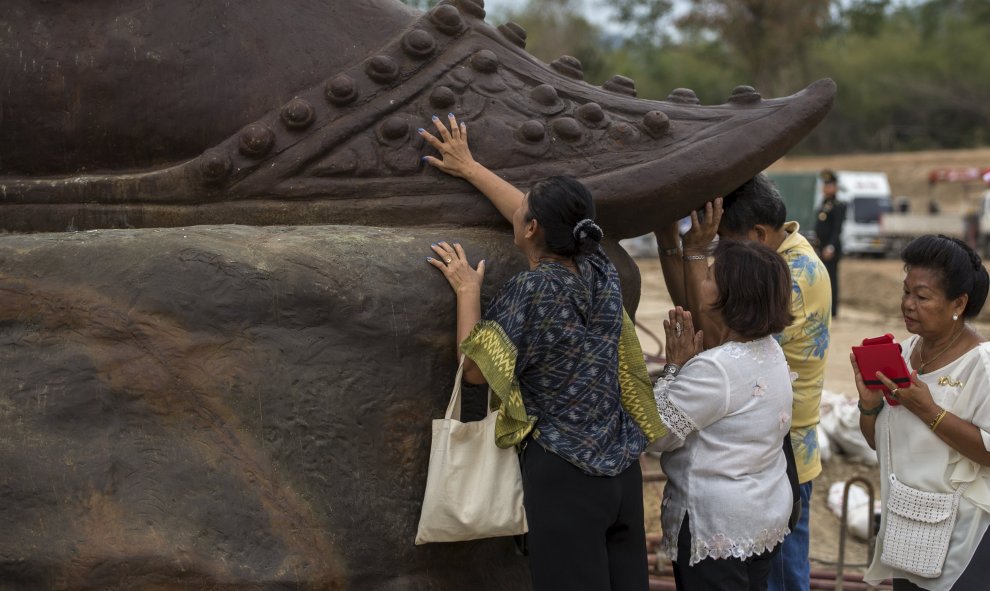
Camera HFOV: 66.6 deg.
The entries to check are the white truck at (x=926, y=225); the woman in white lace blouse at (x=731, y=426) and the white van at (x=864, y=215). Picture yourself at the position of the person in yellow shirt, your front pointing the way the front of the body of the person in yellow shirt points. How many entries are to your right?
2

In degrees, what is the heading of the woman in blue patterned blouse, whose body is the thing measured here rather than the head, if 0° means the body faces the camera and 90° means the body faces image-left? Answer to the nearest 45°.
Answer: approximately 135°

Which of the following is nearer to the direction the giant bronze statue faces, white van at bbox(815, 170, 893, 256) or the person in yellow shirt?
the person in yellow shirt

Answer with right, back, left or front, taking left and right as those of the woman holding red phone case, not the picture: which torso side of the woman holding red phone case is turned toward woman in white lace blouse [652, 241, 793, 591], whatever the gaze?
front

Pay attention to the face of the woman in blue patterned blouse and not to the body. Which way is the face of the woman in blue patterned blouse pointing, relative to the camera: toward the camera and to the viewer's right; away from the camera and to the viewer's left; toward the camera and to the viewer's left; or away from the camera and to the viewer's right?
away from the camera and to the viewer's left

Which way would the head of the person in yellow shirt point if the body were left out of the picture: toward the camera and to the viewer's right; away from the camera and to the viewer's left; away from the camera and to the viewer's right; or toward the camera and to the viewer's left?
away from the camera and to the viewer's left

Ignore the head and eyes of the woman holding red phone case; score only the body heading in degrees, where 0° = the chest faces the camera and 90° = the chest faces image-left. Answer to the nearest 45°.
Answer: approximately 45°

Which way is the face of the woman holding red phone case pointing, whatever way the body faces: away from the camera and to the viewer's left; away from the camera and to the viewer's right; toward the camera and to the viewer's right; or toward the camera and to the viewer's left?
toward the camera and to the viewer's left

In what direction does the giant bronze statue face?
to the viewer's right

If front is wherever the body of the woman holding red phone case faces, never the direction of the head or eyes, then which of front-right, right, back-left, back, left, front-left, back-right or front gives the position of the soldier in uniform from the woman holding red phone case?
back-right

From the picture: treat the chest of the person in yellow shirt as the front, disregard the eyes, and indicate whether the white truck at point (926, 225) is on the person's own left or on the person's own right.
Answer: on the person's own right

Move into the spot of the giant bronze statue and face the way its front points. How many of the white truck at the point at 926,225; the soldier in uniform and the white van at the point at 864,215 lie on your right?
0

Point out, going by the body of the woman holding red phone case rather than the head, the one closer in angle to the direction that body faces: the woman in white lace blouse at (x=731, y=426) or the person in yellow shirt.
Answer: the woman in white lace blouse

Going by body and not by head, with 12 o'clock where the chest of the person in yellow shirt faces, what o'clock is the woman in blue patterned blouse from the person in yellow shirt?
The woman in blue patterned blouse is roughly at 10 o'clock from the person in yellow shirt.
